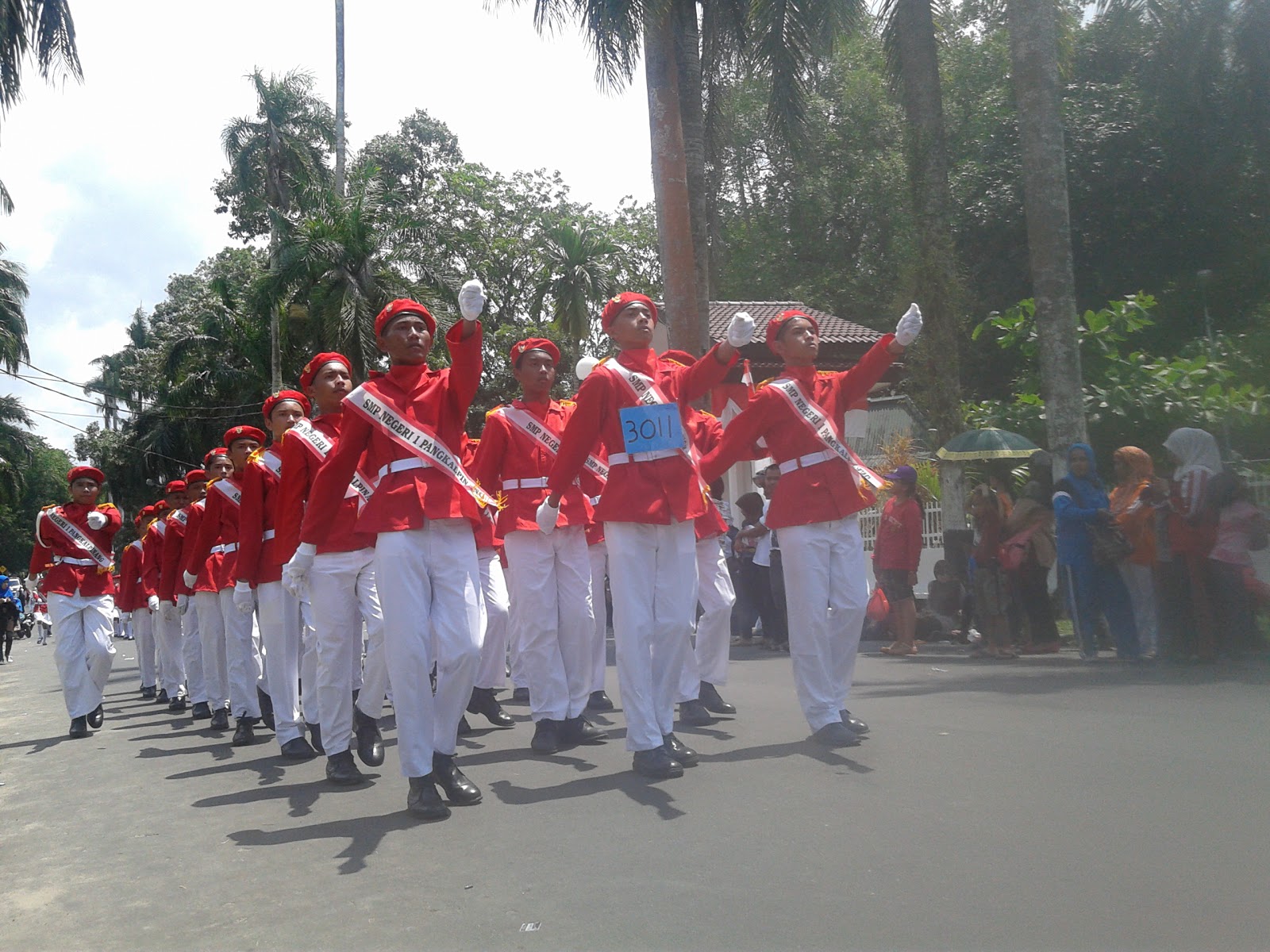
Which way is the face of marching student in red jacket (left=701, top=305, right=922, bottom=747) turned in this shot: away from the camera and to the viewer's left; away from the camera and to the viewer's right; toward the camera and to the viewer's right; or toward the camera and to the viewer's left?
toward the camera and to the viewer's right

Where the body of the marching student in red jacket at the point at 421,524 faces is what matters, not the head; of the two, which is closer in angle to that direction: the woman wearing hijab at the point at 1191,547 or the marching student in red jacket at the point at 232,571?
the woman wearing hijab

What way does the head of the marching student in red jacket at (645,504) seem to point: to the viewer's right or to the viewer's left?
to the viewer's right

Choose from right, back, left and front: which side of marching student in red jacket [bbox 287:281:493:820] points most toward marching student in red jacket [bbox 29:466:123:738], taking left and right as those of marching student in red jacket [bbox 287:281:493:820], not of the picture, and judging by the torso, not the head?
back

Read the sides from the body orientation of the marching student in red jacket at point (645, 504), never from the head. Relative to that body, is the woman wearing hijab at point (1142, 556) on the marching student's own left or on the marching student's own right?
on the marching student's own left

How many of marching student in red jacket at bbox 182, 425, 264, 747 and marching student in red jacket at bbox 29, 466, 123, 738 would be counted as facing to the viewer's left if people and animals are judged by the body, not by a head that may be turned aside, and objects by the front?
0

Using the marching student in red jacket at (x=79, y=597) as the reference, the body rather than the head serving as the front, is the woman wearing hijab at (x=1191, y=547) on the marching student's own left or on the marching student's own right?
on the marching student's own left

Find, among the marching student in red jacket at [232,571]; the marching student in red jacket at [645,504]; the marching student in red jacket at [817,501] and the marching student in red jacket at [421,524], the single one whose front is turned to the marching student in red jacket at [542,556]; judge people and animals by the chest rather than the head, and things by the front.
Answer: the marching student in red jacket at [232,571]

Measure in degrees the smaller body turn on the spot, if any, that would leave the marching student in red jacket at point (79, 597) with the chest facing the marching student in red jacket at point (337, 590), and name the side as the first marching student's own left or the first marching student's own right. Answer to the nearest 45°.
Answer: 0° — they already face them

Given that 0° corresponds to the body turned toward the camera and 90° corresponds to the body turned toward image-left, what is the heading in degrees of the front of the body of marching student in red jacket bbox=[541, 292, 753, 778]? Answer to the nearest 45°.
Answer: approximately 315°

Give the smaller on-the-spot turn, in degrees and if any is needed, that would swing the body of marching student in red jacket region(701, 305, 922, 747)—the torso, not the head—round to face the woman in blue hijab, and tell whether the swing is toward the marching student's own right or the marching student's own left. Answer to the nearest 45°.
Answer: approximately 90° to the marching student's own left

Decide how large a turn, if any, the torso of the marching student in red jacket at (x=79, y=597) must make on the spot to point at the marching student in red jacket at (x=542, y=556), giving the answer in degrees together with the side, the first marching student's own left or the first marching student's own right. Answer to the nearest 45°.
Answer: approximately 45° to the first marching student's own left

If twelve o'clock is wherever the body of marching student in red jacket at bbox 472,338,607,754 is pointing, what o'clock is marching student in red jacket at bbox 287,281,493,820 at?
marching student in red jacket at bbox 287,281,493,820 is roughly at 2 o'clock from marching student in red jacket at bbox 472,338,607,754.

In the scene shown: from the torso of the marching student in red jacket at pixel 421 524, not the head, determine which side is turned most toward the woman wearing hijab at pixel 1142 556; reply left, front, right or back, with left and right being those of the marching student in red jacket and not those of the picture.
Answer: left

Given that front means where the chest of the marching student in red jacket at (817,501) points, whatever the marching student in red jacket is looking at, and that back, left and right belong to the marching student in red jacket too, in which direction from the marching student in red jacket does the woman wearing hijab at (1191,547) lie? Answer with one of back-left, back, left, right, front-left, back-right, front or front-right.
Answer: left
